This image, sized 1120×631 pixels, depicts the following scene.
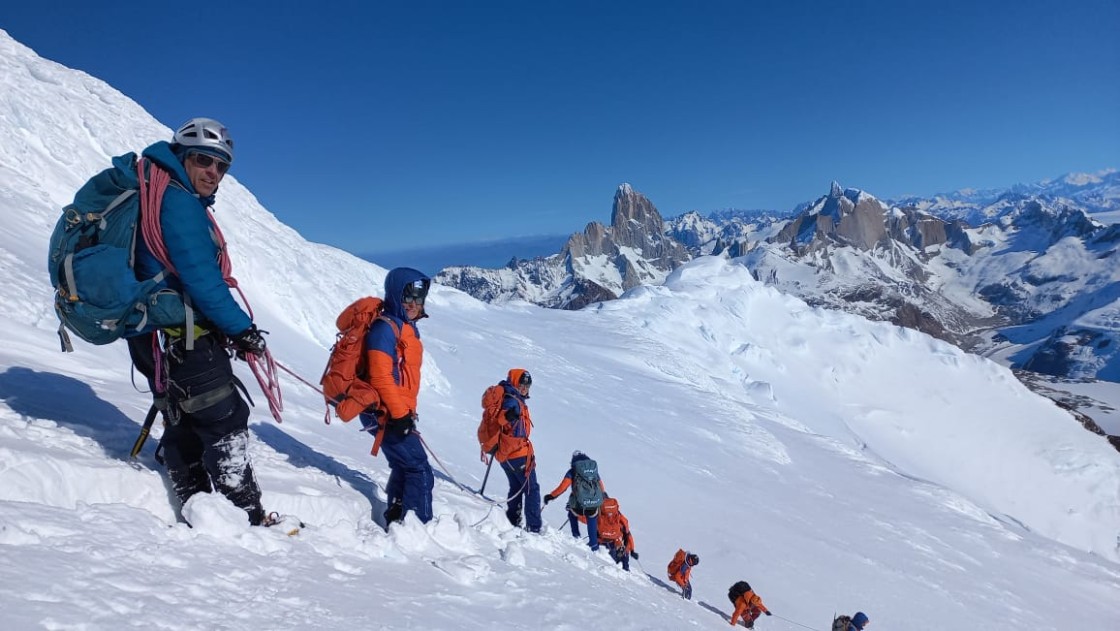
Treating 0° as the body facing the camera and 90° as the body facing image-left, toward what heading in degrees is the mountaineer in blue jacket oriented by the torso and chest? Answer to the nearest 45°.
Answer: approximately 270°
